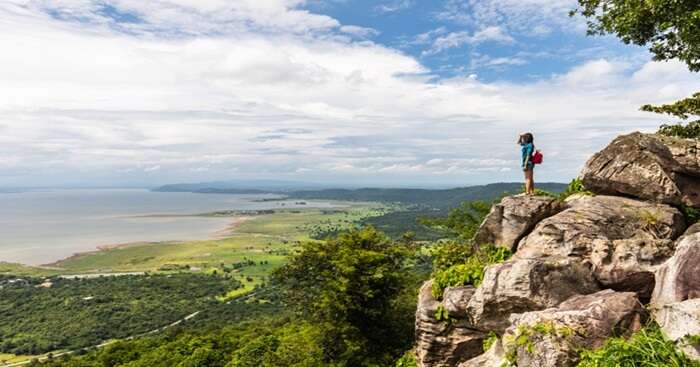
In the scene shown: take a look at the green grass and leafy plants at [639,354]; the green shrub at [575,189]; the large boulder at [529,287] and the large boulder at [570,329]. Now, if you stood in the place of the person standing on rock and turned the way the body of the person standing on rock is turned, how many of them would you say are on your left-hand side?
3

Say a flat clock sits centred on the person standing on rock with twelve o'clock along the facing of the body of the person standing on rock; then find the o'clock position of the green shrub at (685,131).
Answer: The green shrub is roughly at 5 o'clock from the person standing on rock.

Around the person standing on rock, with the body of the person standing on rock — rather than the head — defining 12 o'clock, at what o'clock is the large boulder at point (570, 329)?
The large boulder is roughly at 9 o'clock from the person standing on rock.

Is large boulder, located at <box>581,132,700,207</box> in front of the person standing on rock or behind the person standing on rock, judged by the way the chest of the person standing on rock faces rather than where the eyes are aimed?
behind

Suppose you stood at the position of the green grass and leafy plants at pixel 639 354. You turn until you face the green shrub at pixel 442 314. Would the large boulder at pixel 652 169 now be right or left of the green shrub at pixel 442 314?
right

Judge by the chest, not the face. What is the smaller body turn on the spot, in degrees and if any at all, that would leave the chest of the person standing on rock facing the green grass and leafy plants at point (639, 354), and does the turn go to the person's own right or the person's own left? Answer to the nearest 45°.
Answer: approximately 90° to the person's own left

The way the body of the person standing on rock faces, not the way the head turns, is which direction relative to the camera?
to the viewer's left
